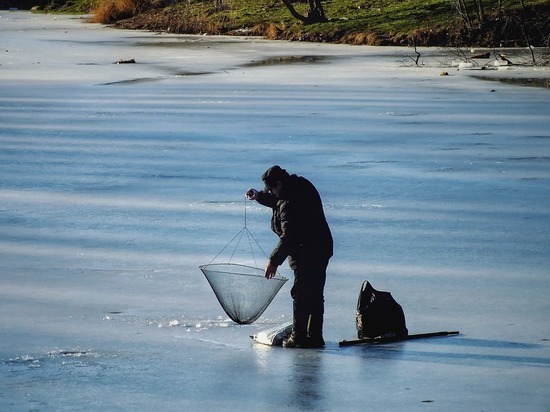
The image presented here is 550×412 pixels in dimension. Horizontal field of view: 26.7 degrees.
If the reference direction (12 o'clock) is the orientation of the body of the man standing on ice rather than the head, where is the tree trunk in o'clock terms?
The tree trunk is roughly at 3 o'clock from the man standing on ice.

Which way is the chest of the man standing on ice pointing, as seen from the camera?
to the viewer's left
